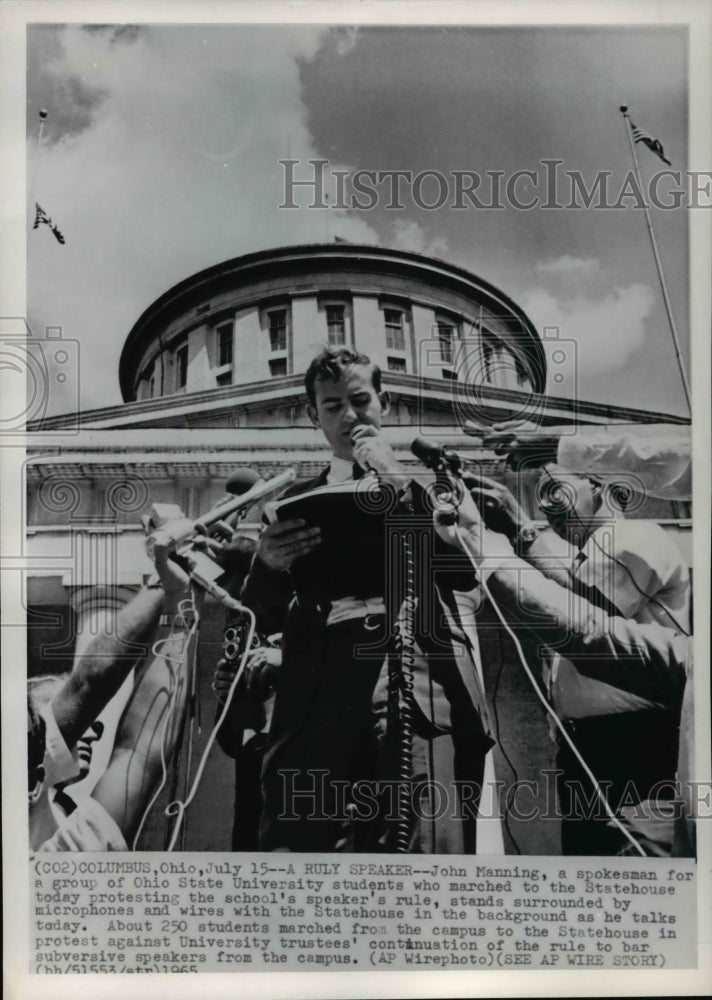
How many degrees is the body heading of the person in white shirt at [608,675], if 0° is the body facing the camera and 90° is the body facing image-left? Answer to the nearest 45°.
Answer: approximately 90°

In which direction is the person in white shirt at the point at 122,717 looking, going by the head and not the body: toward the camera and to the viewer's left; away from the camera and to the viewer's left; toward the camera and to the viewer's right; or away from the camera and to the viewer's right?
toward the camera and to the viewer's right
